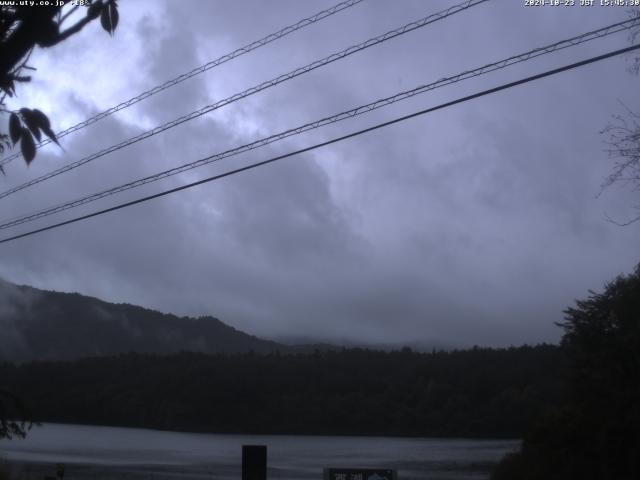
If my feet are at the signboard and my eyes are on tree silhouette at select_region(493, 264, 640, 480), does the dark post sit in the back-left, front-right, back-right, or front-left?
back-left

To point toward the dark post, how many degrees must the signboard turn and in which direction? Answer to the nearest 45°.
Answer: approximately 45° to its right

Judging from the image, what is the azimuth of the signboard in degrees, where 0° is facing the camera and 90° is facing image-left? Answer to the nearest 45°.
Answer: approximately 0°
